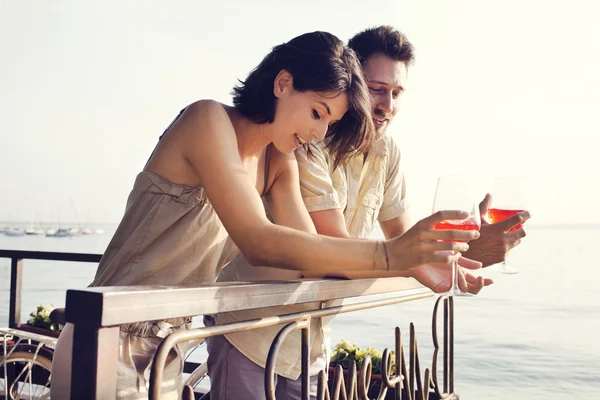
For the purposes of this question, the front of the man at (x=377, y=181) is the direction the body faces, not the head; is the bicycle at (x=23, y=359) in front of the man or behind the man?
behind

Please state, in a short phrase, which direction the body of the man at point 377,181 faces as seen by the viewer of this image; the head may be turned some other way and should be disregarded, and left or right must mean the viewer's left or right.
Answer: facing the viewer and to the right of the viewer

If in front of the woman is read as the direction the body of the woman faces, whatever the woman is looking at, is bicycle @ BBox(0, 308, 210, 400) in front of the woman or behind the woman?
behind
